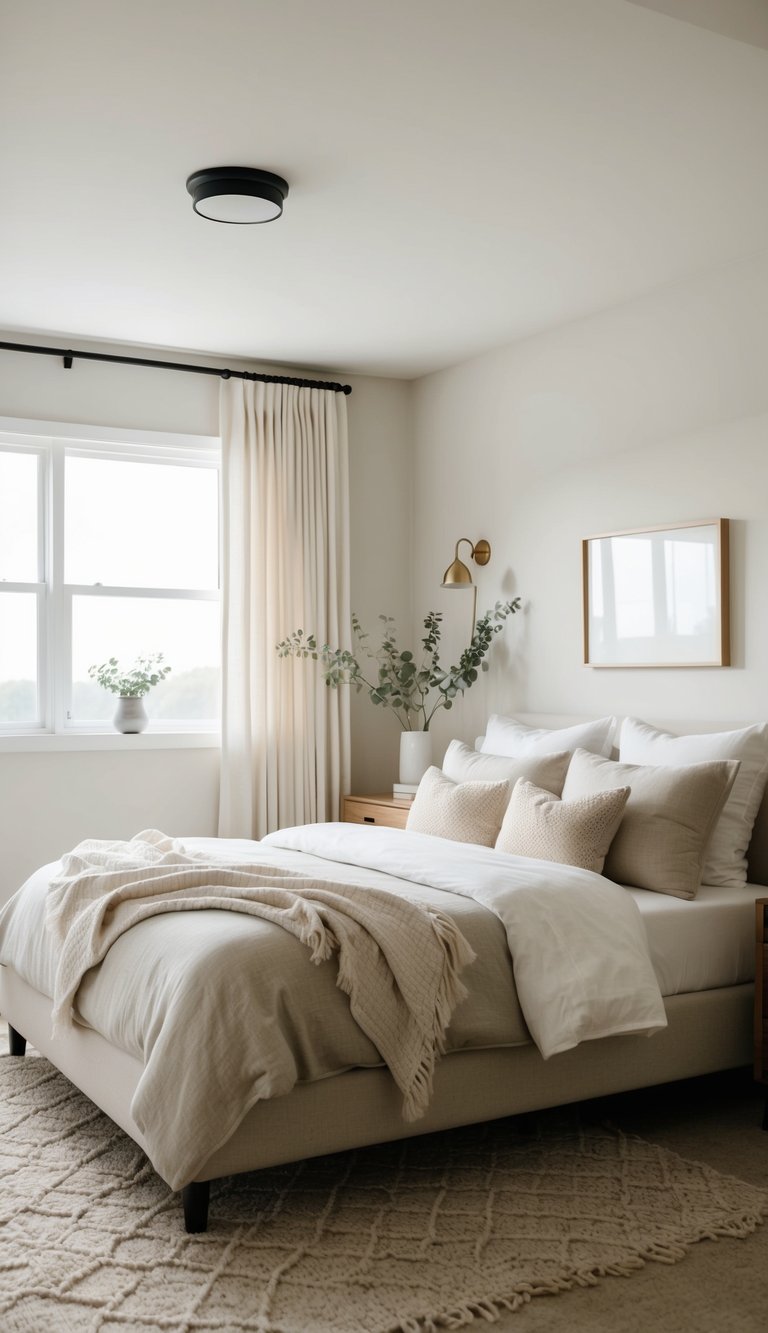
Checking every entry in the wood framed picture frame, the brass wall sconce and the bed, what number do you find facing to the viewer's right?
0

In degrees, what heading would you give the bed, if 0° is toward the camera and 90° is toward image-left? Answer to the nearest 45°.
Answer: approximately 45°

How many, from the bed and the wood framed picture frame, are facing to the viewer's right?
0

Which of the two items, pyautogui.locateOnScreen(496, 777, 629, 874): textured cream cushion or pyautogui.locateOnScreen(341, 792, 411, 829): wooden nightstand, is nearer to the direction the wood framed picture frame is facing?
the textured cream cushion

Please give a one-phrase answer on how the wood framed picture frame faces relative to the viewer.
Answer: facing the viewer and to the left of the viewer

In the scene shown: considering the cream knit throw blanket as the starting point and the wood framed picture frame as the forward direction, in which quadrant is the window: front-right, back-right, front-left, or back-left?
front-left

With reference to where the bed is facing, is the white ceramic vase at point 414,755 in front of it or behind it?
behind

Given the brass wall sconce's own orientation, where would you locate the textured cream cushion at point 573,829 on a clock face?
The textured cream cushion is roughly at 10 o'clock from the brass wall sconce.

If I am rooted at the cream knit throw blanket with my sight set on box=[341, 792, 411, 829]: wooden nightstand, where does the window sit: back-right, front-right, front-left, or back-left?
front-left

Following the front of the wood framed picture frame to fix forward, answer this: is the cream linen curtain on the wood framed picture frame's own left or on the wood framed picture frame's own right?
on the wood framed picture frame's own right

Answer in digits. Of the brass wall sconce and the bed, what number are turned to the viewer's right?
0

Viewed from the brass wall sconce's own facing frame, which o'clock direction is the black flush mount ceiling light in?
The black flush mount ceiling light is roughly at 11 o'clock from the brass wall sconce.
